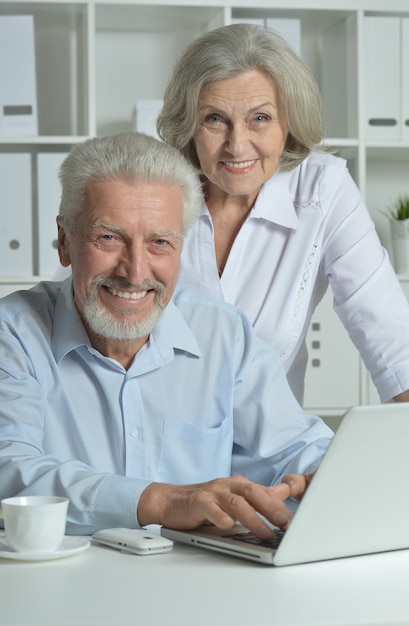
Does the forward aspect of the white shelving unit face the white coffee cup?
yes

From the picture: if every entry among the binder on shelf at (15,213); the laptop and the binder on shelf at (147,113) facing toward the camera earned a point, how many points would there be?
2

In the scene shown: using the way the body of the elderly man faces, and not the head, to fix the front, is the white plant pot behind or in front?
behind

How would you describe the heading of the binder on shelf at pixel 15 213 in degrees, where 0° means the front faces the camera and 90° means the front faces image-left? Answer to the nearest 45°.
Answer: approximately 0°

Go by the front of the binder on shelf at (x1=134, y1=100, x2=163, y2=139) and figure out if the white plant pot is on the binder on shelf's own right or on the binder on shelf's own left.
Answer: on the binder on shelf's own left

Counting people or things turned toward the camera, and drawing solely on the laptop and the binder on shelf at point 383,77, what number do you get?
1

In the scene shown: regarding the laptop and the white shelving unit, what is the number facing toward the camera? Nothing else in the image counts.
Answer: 1

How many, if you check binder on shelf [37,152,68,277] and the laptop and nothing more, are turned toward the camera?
1

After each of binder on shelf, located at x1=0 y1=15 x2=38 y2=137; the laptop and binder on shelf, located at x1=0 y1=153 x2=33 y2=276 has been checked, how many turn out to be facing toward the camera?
2

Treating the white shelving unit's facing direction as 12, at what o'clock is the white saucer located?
The white saucer is roughly at 12 o'clock from the white shelving unit.
